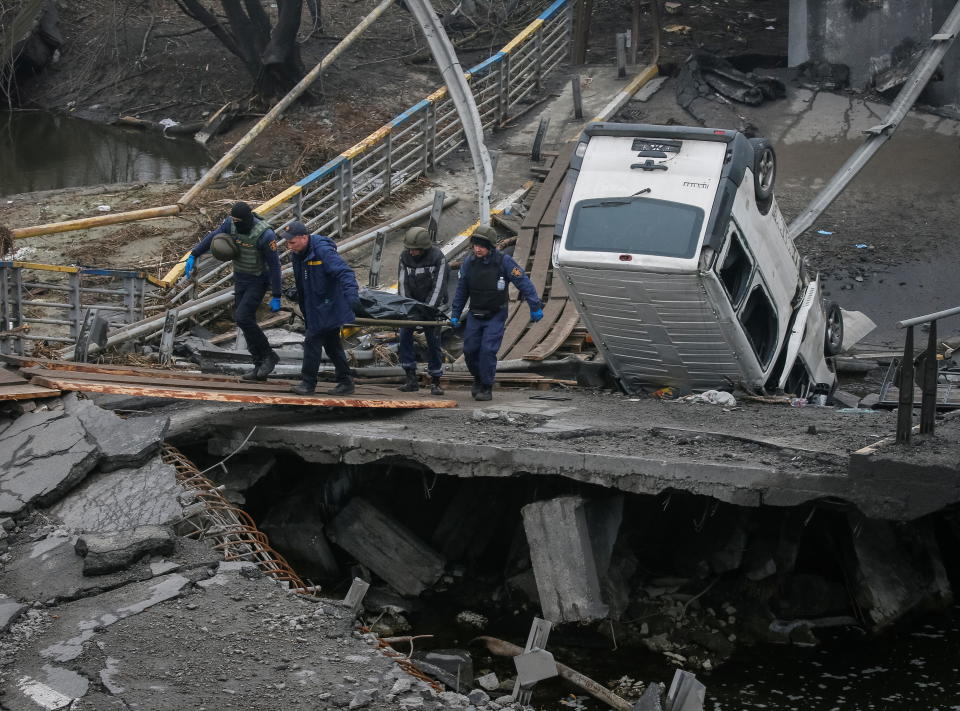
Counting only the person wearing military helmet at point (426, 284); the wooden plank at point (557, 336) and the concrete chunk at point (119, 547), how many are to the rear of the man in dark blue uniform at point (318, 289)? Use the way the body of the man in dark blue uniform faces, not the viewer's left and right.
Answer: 2

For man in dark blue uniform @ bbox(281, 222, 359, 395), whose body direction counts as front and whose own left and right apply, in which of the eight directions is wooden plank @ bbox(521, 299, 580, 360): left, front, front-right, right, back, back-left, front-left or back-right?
back

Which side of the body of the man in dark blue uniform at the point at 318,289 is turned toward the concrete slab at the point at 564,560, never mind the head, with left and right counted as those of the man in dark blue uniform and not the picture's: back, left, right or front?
left

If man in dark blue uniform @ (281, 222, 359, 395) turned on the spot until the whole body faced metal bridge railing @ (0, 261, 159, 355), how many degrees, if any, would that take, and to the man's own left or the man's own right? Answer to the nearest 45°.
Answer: approximately 90° to the man's own right

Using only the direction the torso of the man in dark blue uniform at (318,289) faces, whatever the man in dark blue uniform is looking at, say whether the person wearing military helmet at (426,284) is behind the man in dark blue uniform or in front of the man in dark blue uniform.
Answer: behind

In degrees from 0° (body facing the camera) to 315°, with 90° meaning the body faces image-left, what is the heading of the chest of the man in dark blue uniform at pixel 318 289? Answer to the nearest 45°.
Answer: approximately 45°

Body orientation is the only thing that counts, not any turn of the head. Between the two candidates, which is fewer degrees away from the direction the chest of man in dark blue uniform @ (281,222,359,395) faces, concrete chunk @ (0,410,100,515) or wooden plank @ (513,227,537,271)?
the concrete chunk

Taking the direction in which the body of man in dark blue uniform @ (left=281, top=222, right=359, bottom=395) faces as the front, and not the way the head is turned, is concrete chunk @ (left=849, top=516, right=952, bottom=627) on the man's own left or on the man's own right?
on the man's own left

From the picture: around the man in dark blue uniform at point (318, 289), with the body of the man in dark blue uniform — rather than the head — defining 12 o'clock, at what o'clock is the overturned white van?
The overturned white van is roughly at 7 o'clock from the man in dark blue uniform.

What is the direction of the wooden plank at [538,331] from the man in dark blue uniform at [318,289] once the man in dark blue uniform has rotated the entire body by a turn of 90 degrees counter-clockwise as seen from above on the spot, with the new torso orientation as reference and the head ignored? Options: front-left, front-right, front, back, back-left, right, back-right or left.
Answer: left

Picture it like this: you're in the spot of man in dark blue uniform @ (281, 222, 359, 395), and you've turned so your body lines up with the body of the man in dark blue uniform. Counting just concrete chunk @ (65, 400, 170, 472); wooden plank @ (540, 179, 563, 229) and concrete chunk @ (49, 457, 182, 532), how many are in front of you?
2

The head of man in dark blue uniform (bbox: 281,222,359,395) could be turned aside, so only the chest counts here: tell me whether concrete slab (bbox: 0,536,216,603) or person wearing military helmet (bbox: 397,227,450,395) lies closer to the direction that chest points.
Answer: the concrete slab

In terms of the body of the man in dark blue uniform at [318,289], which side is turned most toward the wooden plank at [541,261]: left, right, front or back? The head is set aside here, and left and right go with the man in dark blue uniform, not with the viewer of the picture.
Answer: back
